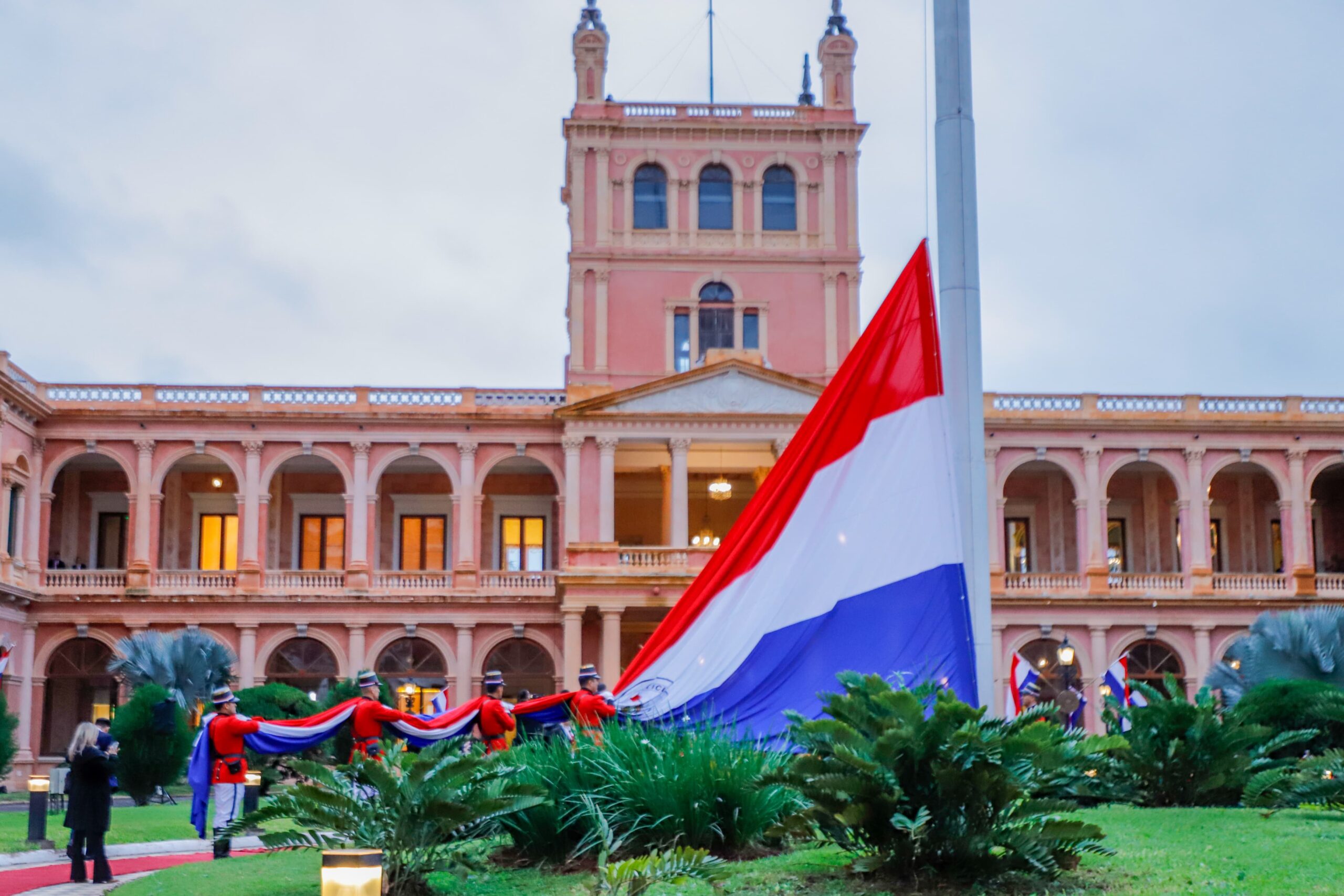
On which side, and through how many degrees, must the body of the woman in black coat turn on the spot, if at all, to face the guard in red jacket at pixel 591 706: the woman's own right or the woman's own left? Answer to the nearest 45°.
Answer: approximately 45° to the woman's own right

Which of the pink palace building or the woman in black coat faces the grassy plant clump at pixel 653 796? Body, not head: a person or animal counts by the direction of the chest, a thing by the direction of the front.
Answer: the pink palace building

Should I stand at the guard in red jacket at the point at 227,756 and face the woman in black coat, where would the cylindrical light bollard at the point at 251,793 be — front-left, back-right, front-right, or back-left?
back-right

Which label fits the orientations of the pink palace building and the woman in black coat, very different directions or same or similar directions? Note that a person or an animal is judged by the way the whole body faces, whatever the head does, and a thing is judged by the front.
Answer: very different directions

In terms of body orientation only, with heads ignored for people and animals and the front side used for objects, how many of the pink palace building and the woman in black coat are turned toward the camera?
1

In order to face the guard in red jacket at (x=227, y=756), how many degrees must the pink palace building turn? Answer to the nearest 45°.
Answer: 0° — it already faces them

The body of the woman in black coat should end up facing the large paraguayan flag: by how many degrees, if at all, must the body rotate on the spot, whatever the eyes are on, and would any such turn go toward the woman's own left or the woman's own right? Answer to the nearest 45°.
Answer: approximately 90° to the woman's own right

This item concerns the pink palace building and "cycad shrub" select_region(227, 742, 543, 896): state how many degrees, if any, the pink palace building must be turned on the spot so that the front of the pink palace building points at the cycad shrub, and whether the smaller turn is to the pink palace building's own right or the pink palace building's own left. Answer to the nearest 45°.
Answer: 0° — it already faces it

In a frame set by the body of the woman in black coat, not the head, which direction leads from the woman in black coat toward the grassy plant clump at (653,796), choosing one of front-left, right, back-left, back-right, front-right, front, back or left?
right

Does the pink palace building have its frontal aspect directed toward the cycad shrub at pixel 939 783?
yes

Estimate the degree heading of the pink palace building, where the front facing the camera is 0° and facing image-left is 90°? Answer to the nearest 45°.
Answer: approximately 0°
